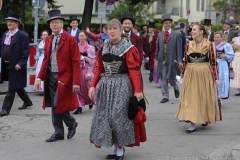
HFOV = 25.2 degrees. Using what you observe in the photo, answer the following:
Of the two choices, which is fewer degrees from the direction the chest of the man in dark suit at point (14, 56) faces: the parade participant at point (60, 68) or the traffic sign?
the parade participant

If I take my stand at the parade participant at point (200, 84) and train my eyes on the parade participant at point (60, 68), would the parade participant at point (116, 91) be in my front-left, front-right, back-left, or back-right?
front-left

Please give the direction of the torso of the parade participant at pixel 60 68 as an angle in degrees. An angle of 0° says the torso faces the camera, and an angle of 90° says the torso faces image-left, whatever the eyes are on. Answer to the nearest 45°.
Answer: approximately 45°

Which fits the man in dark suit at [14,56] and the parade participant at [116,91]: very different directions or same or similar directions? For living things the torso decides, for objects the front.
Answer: same or similar directions

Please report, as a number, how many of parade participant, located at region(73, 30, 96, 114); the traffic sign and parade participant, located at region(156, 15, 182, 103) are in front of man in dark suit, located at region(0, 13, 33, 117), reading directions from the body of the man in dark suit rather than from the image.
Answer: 0

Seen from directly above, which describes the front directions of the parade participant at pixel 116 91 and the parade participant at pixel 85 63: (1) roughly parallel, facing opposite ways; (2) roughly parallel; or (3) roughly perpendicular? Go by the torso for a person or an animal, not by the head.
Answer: roughly parallel

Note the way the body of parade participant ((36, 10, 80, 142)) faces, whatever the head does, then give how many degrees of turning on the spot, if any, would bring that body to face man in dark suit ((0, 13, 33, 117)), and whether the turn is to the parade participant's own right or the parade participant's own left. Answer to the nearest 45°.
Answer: approximately 135° to the parade participant's own right

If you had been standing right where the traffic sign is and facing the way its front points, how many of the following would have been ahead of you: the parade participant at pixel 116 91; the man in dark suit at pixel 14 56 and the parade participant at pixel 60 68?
0

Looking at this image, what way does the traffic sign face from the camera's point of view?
away from the camera

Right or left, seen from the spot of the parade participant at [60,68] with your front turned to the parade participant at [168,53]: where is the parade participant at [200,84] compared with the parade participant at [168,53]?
right

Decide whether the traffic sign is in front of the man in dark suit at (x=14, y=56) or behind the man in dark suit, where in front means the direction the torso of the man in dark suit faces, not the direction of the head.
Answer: behind

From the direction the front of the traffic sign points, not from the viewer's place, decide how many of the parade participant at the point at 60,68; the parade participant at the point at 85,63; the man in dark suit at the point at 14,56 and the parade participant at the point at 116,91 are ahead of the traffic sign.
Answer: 0

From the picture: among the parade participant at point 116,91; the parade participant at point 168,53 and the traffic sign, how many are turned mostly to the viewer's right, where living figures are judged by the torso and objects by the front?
0

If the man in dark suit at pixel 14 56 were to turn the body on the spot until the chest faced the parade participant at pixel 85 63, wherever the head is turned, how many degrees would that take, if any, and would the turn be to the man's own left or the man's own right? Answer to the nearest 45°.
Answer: approximately 135° to the man's own left

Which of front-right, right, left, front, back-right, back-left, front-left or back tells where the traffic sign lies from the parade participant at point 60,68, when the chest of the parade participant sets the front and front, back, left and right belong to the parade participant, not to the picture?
back-right

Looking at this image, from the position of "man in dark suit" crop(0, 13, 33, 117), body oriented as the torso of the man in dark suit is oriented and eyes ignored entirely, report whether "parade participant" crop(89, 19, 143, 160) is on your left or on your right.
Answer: on your left

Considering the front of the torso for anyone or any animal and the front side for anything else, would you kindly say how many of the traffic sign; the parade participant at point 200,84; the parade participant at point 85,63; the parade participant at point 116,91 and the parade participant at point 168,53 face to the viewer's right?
0

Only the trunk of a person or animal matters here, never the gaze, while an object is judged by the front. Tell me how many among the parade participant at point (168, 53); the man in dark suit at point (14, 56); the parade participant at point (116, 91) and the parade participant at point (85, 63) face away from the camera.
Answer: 0
